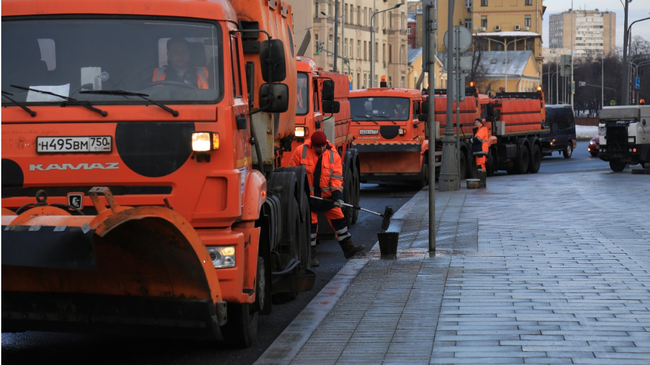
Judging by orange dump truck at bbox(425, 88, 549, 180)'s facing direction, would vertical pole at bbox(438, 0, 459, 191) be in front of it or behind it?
in front

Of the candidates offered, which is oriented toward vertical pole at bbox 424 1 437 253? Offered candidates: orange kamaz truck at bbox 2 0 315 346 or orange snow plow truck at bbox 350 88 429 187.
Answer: the orange snow plow truck

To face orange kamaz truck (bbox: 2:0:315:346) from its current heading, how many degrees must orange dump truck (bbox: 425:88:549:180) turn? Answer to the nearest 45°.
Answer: approximately 45° to its left

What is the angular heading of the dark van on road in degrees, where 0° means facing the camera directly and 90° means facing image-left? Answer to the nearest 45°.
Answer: approximately 45°

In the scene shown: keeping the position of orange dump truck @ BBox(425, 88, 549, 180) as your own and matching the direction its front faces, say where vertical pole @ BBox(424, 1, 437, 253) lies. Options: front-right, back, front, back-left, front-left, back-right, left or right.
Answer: front-left

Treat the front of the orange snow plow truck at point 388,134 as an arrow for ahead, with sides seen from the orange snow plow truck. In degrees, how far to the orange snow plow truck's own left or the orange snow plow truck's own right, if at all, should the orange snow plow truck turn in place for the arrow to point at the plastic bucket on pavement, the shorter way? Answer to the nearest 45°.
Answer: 0° — it already faces it

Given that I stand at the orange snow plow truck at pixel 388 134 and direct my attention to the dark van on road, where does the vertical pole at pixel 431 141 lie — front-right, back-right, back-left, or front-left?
back-right

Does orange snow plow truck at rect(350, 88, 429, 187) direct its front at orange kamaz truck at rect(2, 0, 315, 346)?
yes

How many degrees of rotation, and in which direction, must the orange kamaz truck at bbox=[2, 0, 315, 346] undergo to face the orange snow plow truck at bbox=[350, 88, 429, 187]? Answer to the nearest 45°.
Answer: approximately 180°

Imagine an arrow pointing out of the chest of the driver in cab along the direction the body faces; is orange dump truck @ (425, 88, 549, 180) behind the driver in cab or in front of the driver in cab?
behind

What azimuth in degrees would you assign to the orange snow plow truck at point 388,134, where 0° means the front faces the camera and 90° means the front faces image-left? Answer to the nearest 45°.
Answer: approximately 0°

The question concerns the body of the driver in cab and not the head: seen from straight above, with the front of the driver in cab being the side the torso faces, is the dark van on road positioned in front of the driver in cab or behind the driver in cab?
behind

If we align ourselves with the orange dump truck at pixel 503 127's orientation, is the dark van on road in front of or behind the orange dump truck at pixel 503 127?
behind

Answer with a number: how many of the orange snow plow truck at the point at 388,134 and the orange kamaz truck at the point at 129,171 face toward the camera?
2
